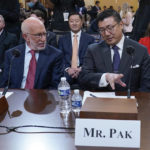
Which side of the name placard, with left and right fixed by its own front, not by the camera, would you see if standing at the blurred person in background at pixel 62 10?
back

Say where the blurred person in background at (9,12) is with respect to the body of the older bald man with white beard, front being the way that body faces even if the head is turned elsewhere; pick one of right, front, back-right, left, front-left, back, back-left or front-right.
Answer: back

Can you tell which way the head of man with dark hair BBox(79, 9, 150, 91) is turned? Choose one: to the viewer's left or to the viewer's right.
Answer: to the viewer's left

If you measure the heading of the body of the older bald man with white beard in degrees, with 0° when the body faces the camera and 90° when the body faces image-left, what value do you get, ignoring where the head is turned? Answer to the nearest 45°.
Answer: approximately 0°

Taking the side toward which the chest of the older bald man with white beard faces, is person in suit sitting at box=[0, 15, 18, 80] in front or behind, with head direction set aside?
behind

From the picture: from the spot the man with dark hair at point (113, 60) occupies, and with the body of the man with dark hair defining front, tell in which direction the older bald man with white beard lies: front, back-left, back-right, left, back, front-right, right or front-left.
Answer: right

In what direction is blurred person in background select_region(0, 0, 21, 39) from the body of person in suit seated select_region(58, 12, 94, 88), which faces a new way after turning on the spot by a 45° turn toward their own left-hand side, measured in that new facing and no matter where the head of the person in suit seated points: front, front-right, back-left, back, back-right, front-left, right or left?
back-right
